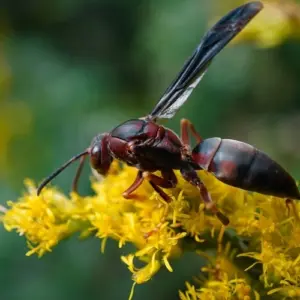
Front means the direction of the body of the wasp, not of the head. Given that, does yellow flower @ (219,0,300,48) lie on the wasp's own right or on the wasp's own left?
on the wasp's own right

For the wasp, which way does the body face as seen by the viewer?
to the viewer's left
